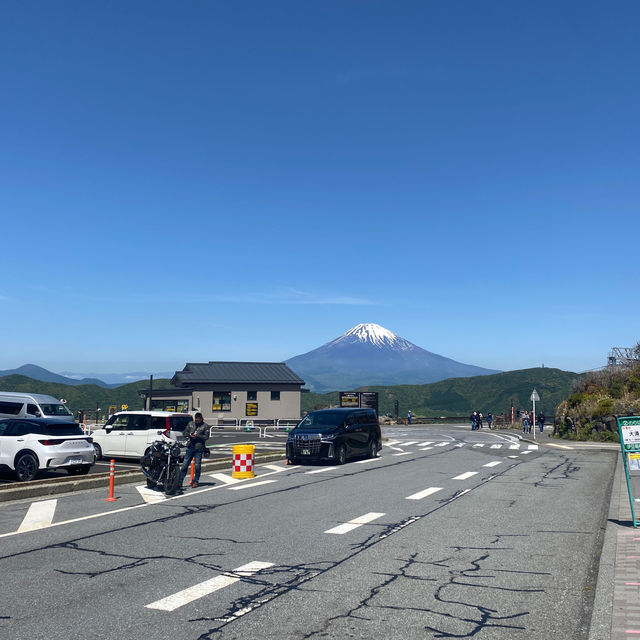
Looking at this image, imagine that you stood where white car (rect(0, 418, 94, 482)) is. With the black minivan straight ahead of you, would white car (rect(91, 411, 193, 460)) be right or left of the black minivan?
left

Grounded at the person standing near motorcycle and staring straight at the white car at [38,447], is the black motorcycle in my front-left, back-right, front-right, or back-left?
front-left

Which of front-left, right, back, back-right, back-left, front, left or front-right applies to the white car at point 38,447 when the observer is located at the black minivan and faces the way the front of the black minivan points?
front

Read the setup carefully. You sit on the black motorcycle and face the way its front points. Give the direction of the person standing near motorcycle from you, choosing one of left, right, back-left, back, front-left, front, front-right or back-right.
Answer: left

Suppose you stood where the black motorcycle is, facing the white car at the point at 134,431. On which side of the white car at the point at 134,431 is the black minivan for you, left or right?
right

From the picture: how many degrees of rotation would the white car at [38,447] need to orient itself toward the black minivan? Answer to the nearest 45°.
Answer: approximately 135° to its right

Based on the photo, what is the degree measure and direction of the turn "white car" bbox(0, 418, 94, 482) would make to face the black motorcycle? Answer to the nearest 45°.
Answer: approximately 180°

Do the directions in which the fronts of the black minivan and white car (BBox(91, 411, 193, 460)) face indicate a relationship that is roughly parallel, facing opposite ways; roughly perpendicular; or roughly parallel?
roughly perpendicular

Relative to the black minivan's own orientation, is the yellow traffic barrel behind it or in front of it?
in front

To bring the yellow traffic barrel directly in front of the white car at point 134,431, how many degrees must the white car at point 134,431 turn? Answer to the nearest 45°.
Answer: approximately 180°

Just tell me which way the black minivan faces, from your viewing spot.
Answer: facing the viewer and to the left of the viewer

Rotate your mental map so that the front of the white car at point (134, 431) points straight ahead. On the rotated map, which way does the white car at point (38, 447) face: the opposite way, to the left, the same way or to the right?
the same way
